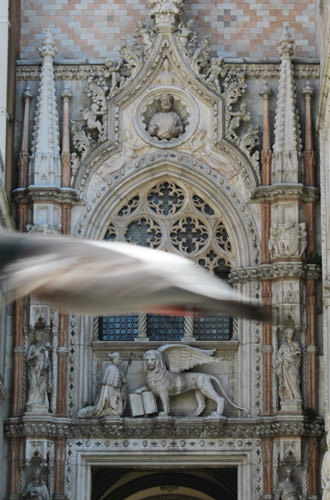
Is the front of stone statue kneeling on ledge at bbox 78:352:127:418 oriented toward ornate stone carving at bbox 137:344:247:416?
yes

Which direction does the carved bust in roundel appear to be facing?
toward the camera

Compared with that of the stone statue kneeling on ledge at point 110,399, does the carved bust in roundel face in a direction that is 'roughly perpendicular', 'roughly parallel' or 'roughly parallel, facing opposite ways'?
roughly perpendicular

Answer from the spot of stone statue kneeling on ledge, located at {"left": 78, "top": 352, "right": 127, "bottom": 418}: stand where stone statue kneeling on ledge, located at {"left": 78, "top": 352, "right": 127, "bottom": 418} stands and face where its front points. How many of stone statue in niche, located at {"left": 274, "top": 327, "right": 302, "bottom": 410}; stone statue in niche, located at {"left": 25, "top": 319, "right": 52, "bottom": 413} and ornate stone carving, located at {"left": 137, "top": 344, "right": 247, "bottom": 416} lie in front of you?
2

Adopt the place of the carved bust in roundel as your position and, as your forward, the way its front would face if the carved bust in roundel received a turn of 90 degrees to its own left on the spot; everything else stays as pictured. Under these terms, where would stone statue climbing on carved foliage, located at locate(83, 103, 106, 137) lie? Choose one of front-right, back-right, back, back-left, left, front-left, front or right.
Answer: back

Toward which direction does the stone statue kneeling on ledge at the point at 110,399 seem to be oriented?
to the viewer's right

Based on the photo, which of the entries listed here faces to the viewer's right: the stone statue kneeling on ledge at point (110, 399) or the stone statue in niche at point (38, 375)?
the stone statue kneeling on ledge at point (110, 399)

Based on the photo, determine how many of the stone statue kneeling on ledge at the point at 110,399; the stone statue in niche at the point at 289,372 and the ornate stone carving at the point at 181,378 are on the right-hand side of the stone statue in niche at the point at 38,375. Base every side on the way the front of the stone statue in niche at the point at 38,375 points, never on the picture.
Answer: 0
